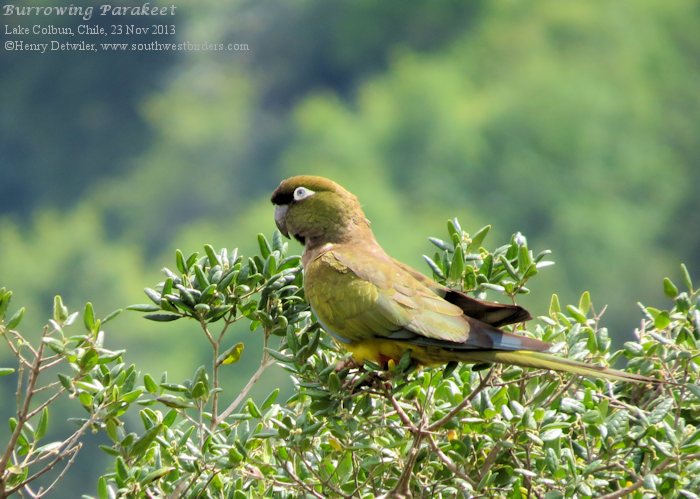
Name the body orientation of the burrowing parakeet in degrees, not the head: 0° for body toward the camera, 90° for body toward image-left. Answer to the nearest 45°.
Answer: approximately 90°
